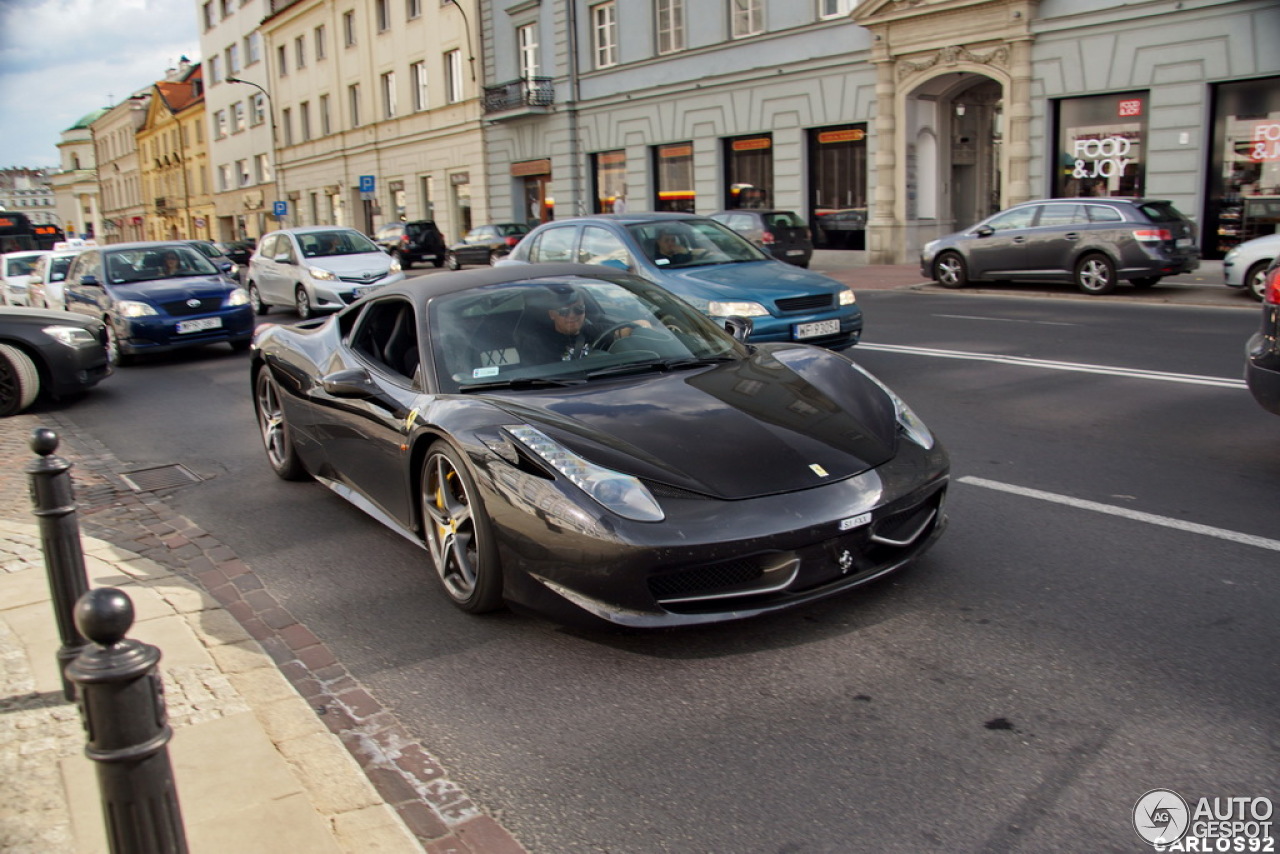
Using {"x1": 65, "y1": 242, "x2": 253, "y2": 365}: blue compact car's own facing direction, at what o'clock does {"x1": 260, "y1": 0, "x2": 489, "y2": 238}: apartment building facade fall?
The apartment building facade is roughly at 8 o'clock from the blue compact car.

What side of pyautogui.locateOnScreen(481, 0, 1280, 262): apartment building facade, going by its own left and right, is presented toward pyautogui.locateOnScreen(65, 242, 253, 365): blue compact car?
front

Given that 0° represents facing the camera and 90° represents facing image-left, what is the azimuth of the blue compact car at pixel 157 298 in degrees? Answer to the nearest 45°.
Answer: approximately 315°

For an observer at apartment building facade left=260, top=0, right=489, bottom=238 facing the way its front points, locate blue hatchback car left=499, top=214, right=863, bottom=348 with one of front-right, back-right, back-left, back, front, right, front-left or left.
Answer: front-left

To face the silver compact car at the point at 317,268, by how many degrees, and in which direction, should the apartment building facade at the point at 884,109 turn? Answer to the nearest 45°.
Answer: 0° — it already faces it

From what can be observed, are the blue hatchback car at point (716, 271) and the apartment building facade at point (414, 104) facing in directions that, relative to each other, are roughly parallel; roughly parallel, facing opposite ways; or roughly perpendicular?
roughly perpendicular

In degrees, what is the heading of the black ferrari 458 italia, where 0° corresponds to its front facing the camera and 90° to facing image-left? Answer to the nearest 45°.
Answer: approximately 315°

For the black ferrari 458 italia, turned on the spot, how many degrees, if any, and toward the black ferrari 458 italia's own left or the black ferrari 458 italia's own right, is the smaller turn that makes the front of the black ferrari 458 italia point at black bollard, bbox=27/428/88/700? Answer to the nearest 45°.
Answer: approximately 135° to the black ferrari 458 italia's own right

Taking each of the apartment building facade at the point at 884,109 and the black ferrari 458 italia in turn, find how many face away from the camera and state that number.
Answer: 0

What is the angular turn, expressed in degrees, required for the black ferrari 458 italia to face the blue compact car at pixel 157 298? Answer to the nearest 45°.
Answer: approximately 180°
